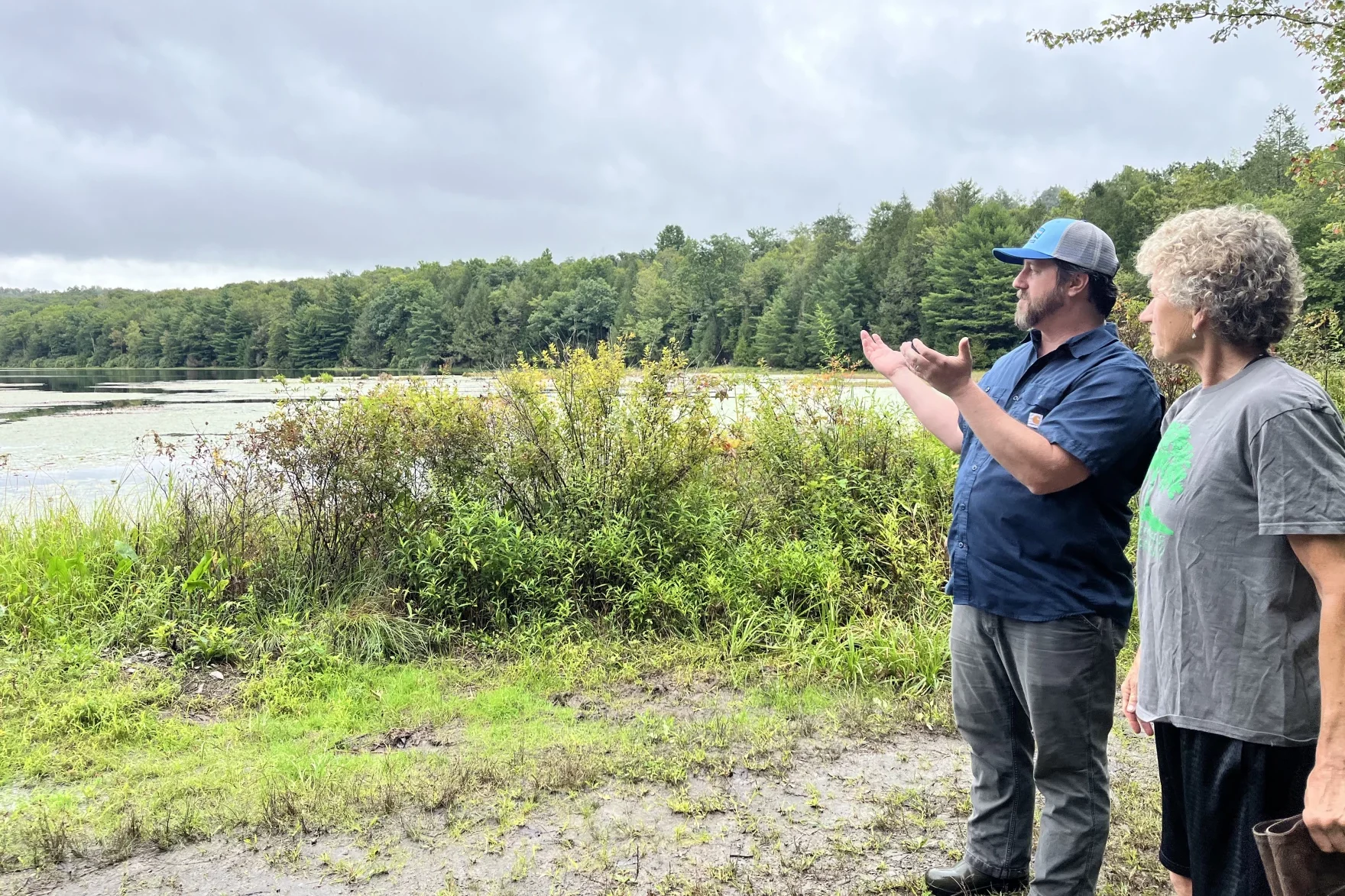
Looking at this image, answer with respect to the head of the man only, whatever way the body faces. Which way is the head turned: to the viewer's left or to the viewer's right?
to the viewer's left

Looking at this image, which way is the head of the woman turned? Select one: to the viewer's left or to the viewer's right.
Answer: to the viewer's left

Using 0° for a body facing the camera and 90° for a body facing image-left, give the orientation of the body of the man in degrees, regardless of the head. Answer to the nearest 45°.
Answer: approximately 45°
